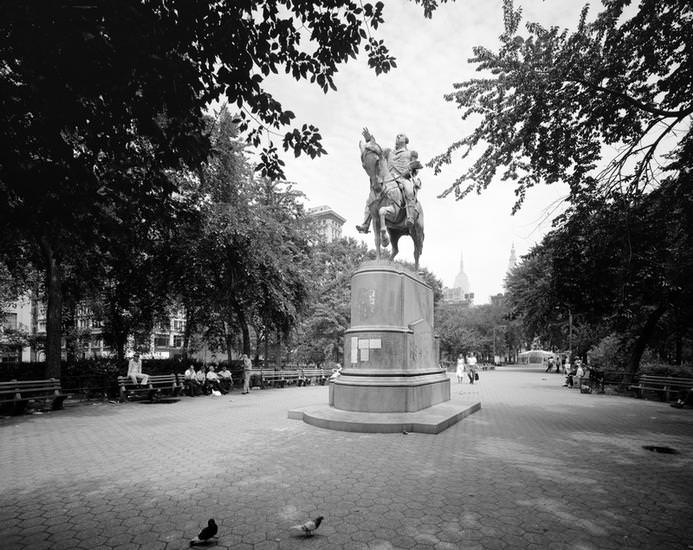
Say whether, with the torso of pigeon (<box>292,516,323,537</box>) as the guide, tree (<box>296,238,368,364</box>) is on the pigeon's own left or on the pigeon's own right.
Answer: on the pigeon's own left

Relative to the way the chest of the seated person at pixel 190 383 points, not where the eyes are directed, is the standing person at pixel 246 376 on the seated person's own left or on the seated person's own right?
on the seated person's own left

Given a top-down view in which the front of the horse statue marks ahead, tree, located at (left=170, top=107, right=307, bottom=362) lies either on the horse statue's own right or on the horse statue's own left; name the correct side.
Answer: on the horse statue's own right

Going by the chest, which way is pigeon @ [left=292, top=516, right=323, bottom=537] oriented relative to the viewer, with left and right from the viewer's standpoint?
facing to the right of the viewer

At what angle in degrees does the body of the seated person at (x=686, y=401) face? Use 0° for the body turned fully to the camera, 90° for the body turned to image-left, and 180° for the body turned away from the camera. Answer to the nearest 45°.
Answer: approximately 90°

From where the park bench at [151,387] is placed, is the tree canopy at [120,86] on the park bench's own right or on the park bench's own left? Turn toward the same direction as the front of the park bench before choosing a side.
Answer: on the park bench's own right

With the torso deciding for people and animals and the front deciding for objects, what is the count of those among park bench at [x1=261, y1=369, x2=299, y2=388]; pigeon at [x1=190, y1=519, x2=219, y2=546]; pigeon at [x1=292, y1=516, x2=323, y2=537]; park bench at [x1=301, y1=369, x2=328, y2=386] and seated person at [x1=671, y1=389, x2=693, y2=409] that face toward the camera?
2

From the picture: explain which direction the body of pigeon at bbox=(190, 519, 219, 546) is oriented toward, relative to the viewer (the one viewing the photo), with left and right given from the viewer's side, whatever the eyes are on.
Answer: facing to the right of the viewer

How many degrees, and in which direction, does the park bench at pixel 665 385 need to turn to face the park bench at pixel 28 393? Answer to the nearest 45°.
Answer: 0° — it already faces it
